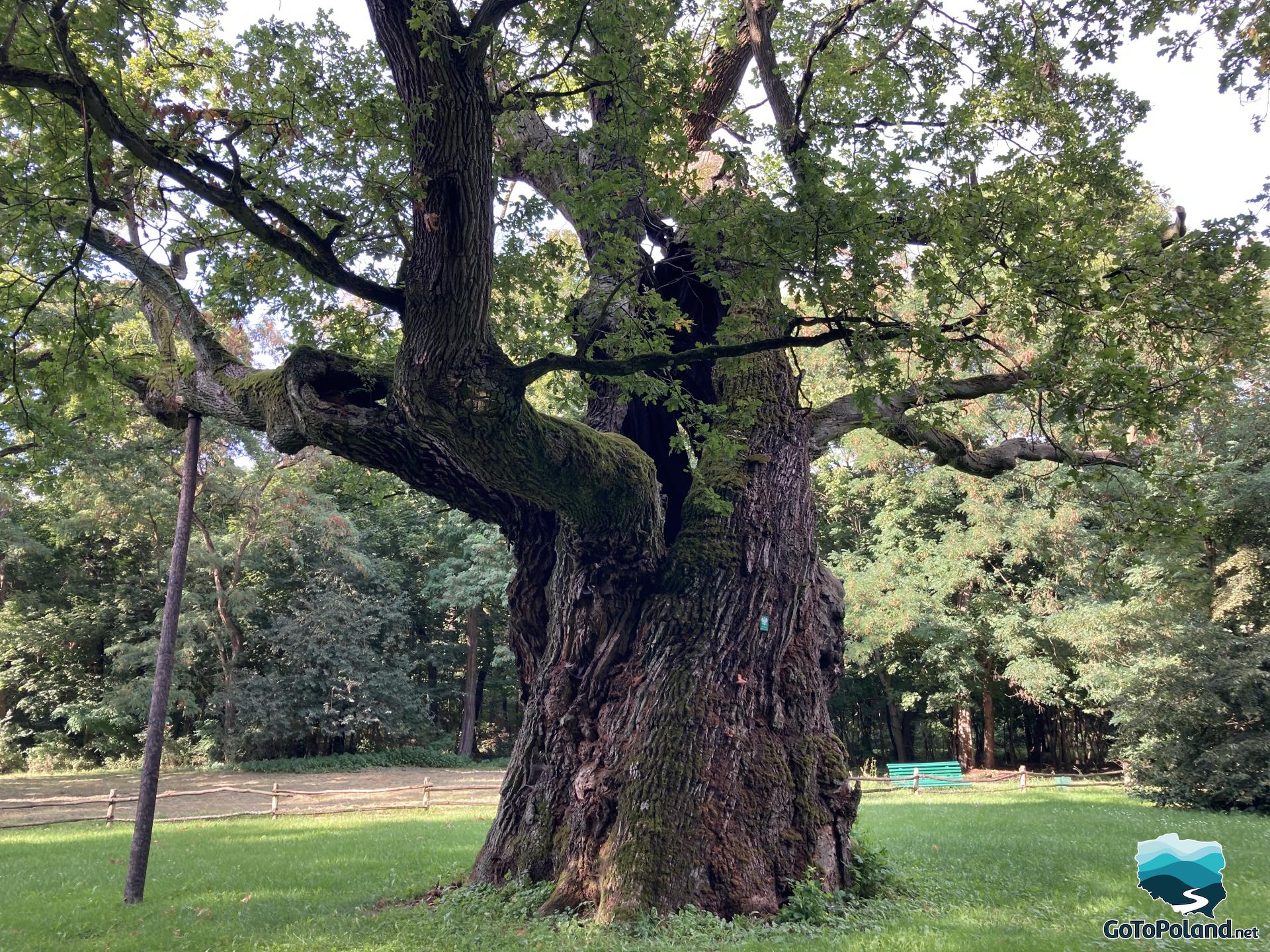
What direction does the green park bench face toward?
toward the camera

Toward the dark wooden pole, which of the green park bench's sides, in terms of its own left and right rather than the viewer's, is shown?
front

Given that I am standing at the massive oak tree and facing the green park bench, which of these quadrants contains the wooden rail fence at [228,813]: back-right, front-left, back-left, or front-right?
front-left

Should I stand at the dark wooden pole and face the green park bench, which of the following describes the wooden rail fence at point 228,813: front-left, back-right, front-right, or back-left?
front-left

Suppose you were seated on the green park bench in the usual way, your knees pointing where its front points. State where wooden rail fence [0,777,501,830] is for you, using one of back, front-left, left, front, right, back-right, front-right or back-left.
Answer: front-right

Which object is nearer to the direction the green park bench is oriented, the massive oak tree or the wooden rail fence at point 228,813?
the massive oak tree

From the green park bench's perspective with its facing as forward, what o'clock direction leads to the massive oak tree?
The massive oak tree is roughly at 12 o'clock from the green park bench.

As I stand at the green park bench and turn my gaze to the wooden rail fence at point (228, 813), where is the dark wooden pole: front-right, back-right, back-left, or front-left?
front-left

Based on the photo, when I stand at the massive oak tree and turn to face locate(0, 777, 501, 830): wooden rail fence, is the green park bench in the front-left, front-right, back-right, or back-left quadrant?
front-right
